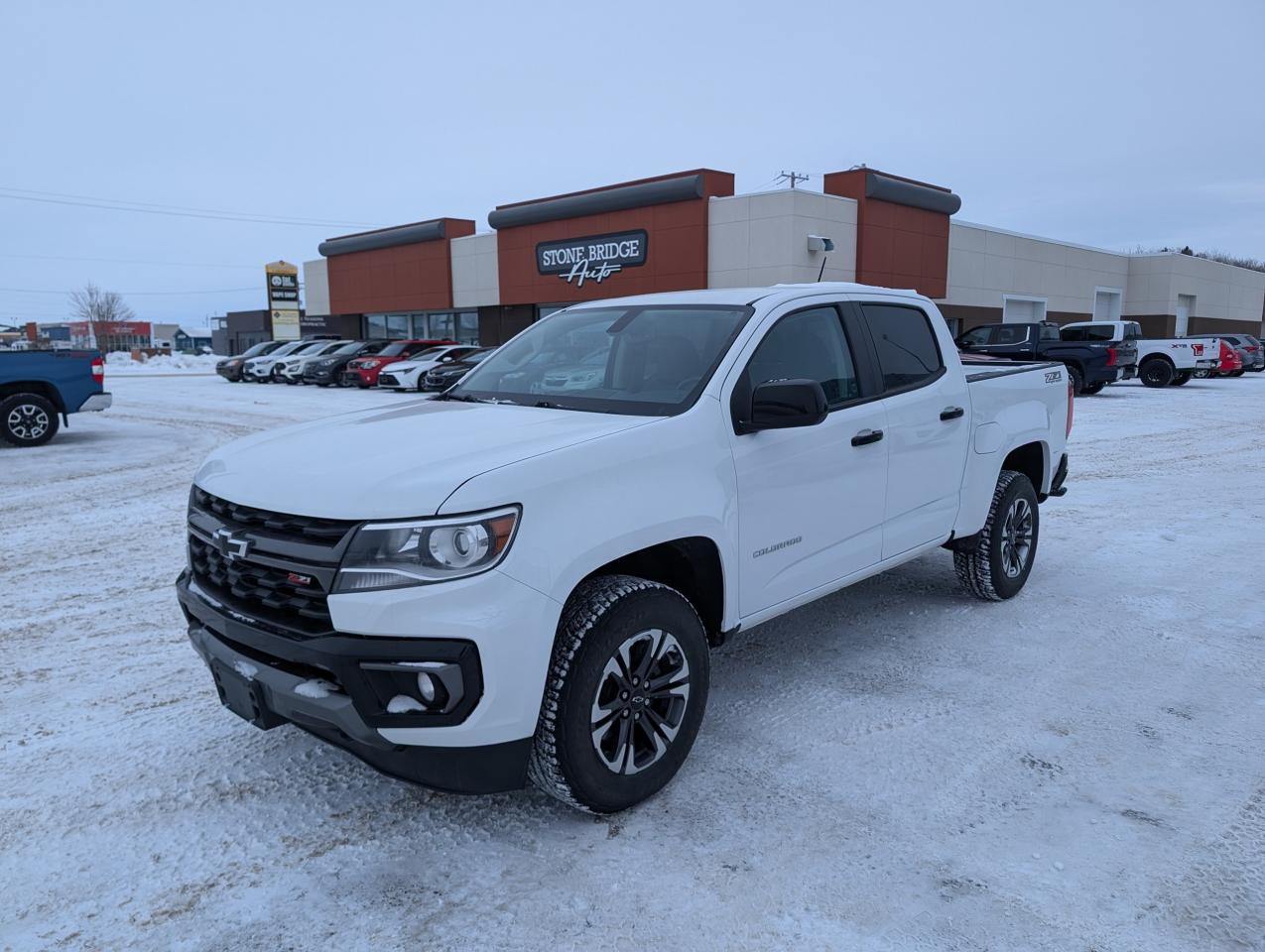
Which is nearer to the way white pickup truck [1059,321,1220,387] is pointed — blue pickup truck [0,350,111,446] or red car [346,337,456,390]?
the red car

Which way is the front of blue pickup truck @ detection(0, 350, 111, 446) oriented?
to the viewer's left

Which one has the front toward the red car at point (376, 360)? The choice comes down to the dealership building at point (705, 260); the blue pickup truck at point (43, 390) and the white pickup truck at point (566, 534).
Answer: the dealership building

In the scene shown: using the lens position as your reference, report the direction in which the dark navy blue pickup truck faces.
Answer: facing away from the viewer and to the left of the viewer

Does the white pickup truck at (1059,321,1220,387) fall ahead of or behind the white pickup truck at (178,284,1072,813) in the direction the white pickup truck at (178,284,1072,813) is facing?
behind

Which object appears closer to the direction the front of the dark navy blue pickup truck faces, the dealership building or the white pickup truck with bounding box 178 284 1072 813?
the dealership building

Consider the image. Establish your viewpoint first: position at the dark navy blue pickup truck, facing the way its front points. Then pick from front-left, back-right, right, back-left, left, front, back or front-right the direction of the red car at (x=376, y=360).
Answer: front-left

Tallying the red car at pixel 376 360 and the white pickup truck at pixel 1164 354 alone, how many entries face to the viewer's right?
0

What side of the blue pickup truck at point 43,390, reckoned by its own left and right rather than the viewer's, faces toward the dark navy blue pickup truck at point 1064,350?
back

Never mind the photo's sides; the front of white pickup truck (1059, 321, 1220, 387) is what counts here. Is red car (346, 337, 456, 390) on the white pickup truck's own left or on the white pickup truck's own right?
on the white pickup truck's own left

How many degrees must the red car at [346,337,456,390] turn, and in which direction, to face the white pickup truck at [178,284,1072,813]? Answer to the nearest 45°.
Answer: approximately 45° to its left

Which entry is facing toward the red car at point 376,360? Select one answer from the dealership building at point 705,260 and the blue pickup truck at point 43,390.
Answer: the dealership building

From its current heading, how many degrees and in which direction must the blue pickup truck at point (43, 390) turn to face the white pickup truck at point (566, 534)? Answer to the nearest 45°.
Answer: approximately 90° to its left

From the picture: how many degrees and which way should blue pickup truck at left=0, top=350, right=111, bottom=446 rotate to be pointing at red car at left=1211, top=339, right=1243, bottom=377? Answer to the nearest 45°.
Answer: approximately 180°
